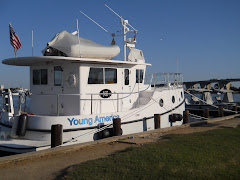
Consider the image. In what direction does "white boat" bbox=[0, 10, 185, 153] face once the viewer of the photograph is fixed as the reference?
facing away from the viewer and to the right of the viewer

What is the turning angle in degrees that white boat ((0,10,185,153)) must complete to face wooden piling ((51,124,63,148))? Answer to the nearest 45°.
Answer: approximately 135° to its right
